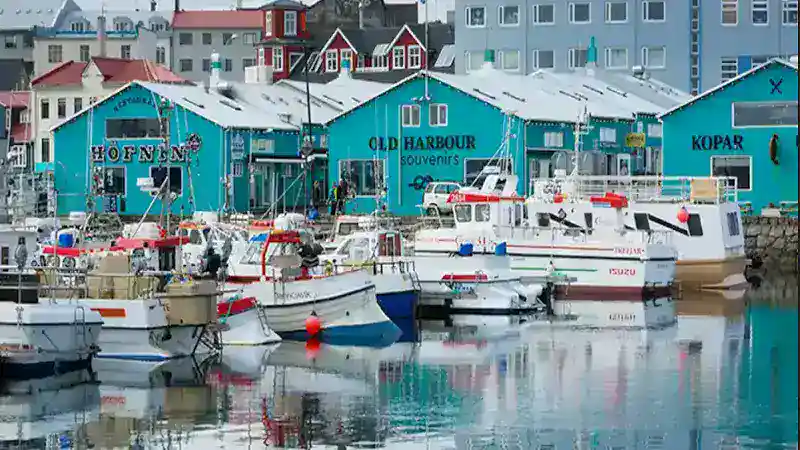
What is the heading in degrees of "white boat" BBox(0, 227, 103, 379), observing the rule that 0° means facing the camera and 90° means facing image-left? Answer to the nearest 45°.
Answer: approximately 135°

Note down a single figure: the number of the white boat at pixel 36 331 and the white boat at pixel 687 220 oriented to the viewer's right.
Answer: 0

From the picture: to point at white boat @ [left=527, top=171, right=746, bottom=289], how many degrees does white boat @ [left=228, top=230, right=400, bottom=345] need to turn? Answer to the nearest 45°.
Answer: approximately 90° to its left

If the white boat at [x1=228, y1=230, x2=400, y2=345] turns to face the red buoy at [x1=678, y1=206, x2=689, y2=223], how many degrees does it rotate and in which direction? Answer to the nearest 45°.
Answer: approximately 90° to its left

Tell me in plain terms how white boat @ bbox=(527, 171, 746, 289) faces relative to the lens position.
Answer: facing away from the viewer and to the left of the viewer

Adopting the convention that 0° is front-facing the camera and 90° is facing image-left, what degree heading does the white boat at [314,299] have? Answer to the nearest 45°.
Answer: approximately 315°
